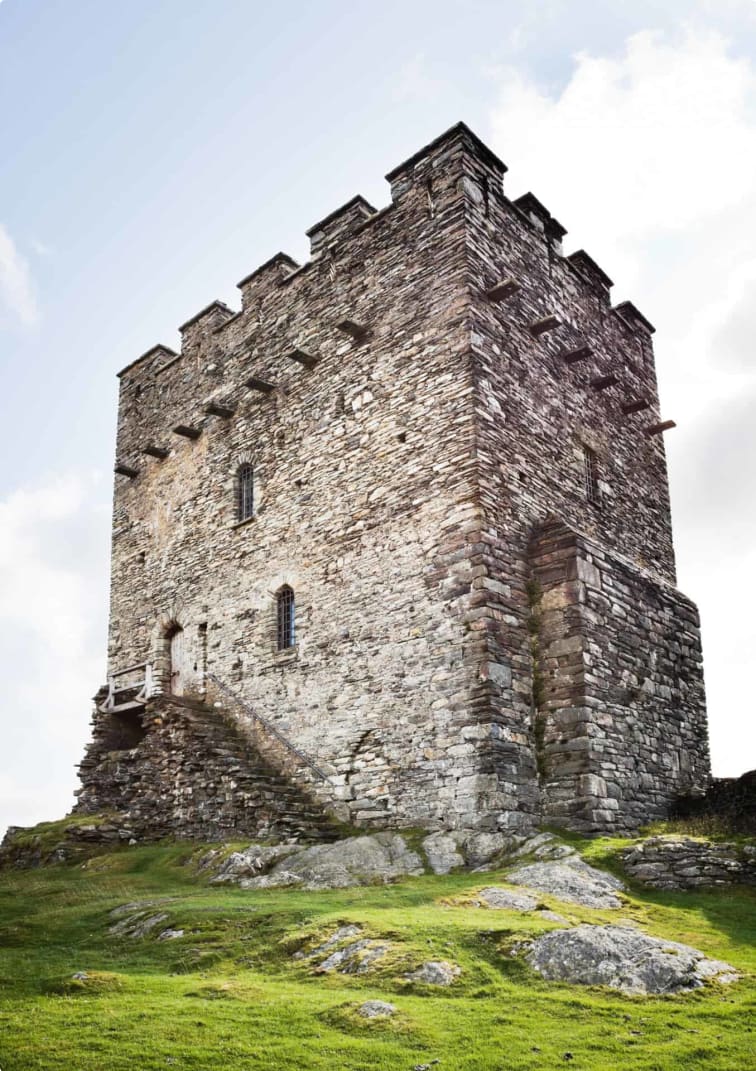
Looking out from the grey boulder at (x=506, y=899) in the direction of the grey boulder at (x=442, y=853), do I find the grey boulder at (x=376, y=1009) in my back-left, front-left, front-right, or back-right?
back-left

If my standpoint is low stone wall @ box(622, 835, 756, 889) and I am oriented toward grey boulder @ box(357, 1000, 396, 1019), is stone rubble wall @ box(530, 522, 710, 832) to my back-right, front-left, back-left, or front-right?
back-right

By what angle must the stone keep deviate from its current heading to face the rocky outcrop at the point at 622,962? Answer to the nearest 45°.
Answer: approximately 45° to its left

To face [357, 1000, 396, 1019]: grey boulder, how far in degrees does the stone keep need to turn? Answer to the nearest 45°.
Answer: approximately 45° to its left

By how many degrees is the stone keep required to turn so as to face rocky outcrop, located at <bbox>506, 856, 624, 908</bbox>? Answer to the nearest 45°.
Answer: approximately 45° to its left

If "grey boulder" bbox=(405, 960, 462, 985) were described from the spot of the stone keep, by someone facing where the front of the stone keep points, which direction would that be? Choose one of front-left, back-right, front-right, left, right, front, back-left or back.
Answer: front-left

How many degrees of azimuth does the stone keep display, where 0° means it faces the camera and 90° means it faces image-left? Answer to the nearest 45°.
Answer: approximately 45°

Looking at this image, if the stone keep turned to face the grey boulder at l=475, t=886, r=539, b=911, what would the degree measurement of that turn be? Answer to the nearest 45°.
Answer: approximately 45° to its left
